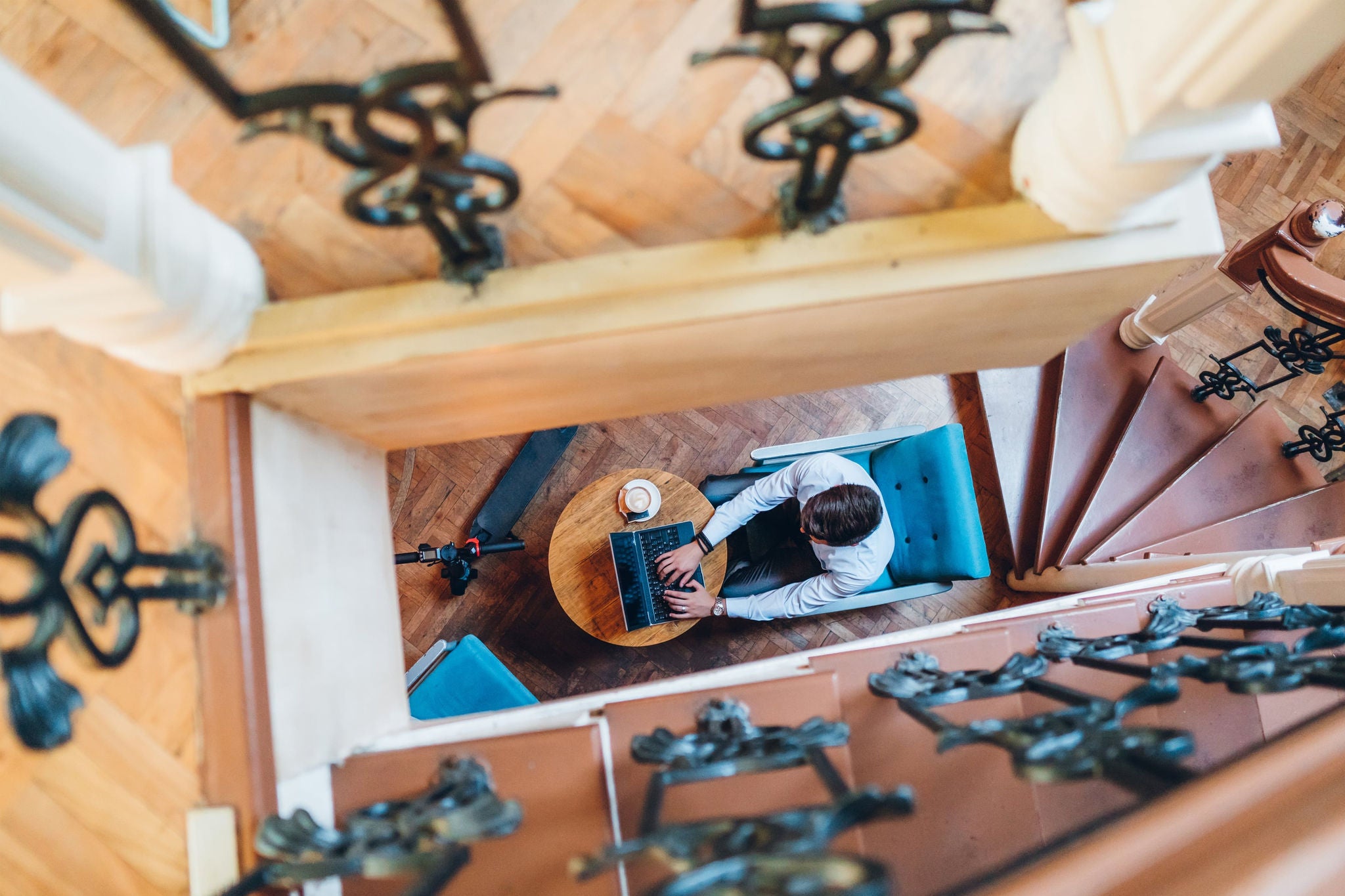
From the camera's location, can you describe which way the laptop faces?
facing to the right of the viewer

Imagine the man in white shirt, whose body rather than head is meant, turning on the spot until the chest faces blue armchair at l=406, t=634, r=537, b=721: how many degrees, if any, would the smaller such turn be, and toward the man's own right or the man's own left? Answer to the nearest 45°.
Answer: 0° — they already face it

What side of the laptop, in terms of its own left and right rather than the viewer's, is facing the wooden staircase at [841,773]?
right

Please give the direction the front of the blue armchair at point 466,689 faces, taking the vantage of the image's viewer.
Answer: facing away from the viewer and to the right of the viewer

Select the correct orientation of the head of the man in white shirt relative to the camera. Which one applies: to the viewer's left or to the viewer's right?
to the viewer's left

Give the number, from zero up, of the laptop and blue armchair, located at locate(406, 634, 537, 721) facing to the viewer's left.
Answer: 0

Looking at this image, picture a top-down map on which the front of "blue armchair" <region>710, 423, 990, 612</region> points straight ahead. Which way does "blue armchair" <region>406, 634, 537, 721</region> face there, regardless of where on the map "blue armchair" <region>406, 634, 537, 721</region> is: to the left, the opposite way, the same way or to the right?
to the right

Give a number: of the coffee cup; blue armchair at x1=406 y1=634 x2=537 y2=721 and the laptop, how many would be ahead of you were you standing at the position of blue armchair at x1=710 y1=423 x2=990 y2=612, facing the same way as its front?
3

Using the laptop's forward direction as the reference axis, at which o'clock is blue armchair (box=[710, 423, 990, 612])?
The blue armchair is roughly at 12 o'clock from the laptop.

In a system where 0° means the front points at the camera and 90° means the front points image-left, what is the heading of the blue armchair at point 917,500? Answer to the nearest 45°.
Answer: approximately 90°

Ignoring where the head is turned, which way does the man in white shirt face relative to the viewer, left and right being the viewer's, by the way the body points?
facing to the left of the viewer
